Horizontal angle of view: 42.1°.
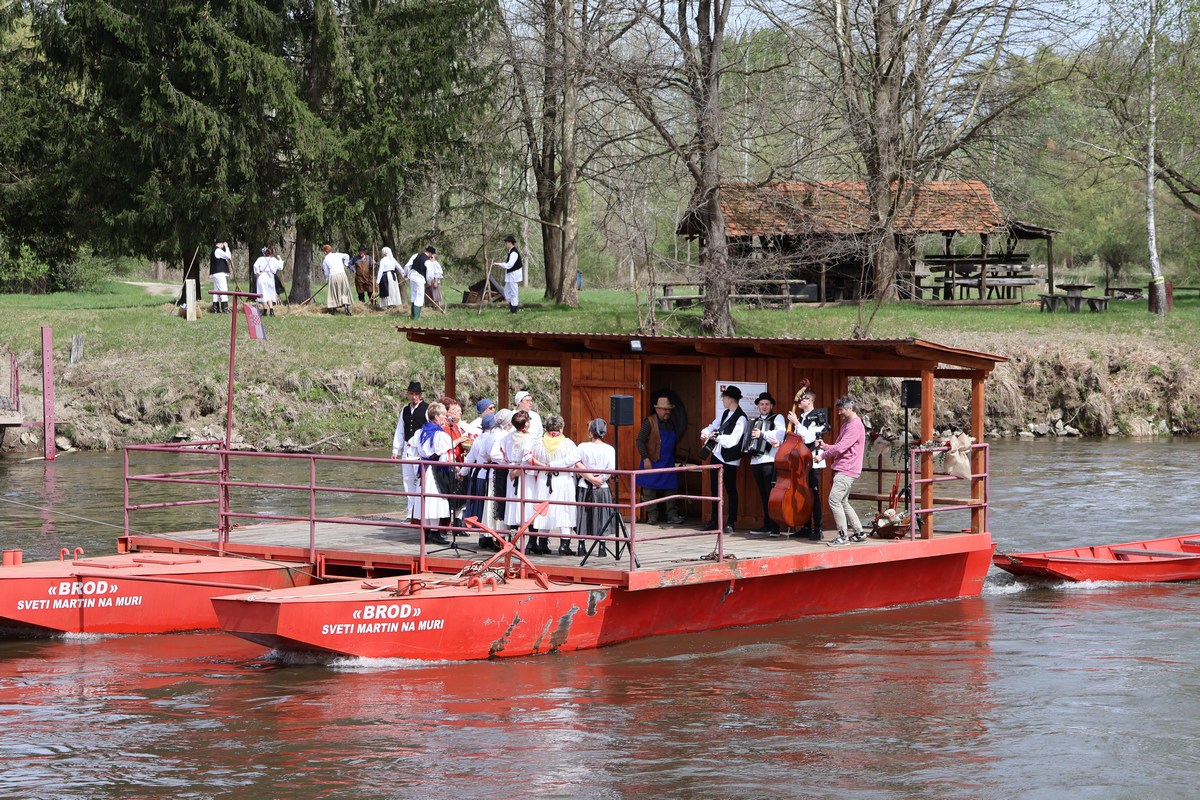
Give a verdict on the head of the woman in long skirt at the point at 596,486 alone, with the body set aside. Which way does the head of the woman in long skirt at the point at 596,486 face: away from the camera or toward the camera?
away from the camera

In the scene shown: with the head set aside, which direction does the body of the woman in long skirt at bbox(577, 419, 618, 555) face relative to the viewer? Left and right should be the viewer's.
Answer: facing away from the viewer

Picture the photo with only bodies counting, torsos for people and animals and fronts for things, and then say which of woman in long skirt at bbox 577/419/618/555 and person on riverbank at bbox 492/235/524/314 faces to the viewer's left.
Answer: the person on riverbank

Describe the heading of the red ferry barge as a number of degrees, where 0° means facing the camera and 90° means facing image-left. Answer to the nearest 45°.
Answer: approximately 45°

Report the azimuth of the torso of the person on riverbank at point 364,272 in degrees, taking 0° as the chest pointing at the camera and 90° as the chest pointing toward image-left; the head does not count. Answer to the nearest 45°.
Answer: approximately 0°

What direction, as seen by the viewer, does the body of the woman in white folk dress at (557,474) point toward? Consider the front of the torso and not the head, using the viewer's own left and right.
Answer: facing away from the viewer

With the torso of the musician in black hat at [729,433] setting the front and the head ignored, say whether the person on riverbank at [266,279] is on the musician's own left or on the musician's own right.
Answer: on the musician's own right

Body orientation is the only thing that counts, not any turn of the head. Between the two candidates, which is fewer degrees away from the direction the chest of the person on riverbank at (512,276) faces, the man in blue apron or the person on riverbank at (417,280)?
the person on riverbank

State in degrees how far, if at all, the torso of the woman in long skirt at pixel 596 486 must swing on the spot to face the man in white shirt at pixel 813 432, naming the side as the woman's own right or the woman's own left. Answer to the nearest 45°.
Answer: approximately 90° to the woman's own right

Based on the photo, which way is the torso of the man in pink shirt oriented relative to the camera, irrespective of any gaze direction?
to the viewer's left
